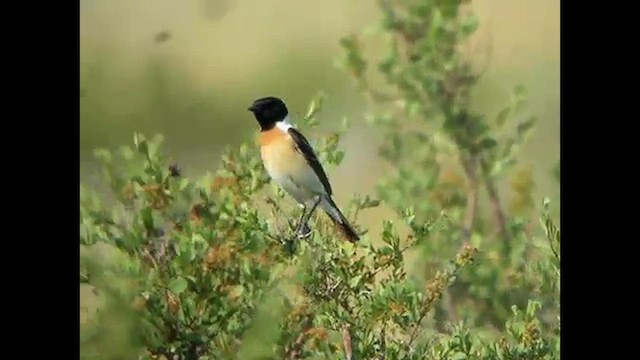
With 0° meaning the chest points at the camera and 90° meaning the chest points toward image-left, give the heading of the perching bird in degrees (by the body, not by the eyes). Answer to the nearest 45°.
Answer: approximately 45°
